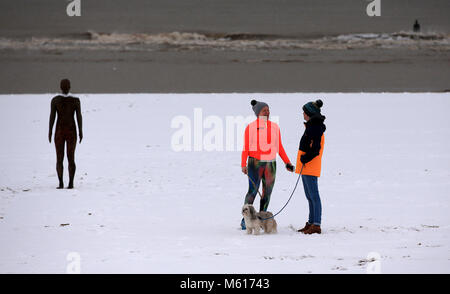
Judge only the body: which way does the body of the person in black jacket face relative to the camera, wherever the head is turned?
to the viewer's left

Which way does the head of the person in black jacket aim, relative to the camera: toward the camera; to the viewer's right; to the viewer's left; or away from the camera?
to the viewer's left

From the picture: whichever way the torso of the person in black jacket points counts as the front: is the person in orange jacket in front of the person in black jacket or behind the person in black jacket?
in front
